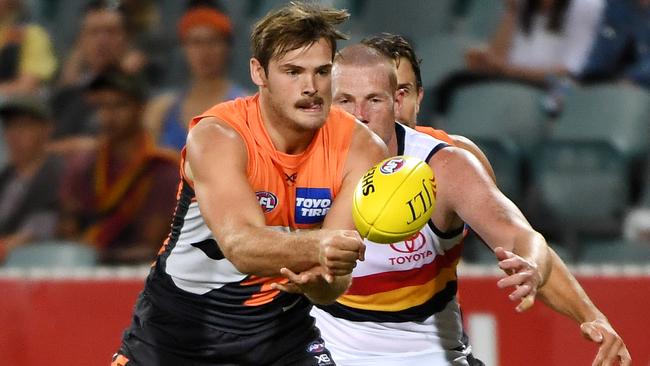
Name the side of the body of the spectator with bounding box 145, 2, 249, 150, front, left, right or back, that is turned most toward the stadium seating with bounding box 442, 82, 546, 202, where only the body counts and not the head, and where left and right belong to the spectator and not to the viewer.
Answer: left

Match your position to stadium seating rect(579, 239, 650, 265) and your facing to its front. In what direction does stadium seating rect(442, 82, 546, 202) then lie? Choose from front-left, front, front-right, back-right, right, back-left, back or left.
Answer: back-right

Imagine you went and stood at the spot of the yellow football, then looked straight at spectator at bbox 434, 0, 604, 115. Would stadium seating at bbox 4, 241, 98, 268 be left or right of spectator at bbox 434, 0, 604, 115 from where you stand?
left

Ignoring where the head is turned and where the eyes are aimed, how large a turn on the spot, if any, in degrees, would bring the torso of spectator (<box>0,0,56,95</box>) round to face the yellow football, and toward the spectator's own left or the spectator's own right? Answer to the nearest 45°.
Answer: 0° — they already face it

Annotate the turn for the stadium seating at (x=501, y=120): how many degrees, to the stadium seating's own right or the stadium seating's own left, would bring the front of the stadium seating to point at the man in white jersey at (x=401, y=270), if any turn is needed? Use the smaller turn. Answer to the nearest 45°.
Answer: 0° — it already faces them

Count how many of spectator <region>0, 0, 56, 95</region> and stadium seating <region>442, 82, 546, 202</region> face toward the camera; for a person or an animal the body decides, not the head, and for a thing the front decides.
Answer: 2

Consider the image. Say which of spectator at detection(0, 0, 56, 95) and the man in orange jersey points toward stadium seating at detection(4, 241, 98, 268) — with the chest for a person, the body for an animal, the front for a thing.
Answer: the spectator

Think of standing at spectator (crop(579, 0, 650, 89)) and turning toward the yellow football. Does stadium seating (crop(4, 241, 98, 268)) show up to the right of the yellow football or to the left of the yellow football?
right

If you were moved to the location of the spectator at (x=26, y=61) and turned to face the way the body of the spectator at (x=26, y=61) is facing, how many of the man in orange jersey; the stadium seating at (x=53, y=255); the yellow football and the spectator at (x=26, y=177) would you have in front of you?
4
